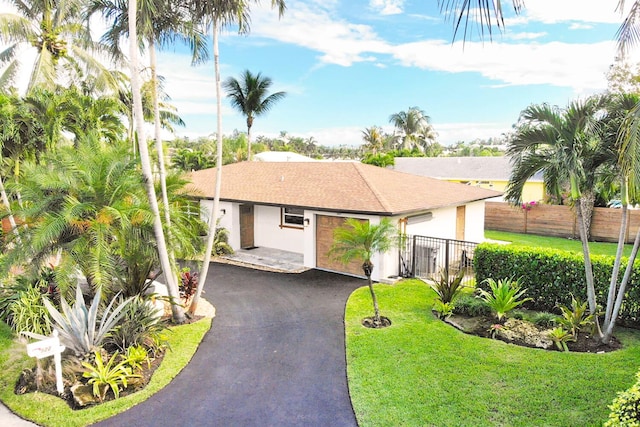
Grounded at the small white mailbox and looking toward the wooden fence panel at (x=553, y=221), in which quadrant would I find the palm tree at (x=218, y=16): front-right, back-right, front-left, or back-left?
front-left

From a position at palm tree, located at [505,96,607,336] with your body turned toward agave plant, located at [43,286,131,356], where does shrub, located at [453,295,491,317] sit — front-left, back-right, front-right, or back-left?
front-right

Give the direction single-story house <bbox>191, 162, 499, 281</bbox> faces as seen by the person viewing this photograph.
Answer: facing the viewer and to the left of the viewer

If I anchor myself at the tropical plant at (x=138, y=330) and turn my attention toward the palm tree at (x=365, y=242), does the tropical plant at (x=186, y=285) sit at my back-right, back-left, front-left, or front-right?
front-left

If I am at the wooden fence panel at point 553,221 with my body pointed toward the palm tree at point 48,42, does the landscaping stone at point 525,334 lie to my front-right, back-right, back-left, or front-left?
front-left

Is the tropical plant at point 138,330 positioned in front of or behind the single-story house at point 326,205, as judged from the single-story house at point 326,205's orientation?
in front

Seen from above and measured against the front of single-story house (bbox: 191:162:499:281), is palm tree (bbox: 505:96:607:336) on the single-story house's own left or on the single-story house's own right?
on the single-story house's own left

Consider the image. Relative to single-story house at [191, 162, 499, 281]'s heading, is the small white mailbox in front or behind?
in front

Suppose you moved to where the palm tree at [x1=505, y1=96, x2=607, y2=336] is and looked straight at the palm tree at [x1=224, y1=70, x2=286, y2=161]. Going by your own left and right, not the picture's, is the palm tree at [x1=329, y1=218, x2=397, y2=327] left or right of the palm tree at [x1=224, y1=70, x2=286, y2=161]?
left

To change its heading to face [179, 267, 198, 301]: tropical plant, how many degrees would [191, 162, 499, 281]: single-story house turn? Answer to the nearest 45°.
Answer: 0° — it already faces it

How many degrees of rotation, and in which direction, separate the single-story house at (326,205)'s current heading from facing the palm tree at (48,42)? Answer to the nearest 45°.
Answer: approximately 45° to its right

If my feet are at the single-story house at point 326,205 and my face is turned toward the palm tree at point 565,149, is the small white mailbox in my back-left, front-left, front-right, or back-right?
front-right

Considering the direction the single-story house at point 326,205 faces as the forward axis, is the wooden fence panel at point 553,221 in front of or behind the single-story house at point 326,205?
behind

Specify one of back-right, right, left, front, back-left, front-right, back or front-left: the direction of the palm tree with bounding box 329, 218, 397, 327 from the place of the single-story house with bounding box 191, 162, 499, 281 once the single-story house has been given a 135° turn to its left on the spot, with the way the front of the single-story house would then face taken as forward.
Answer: right
